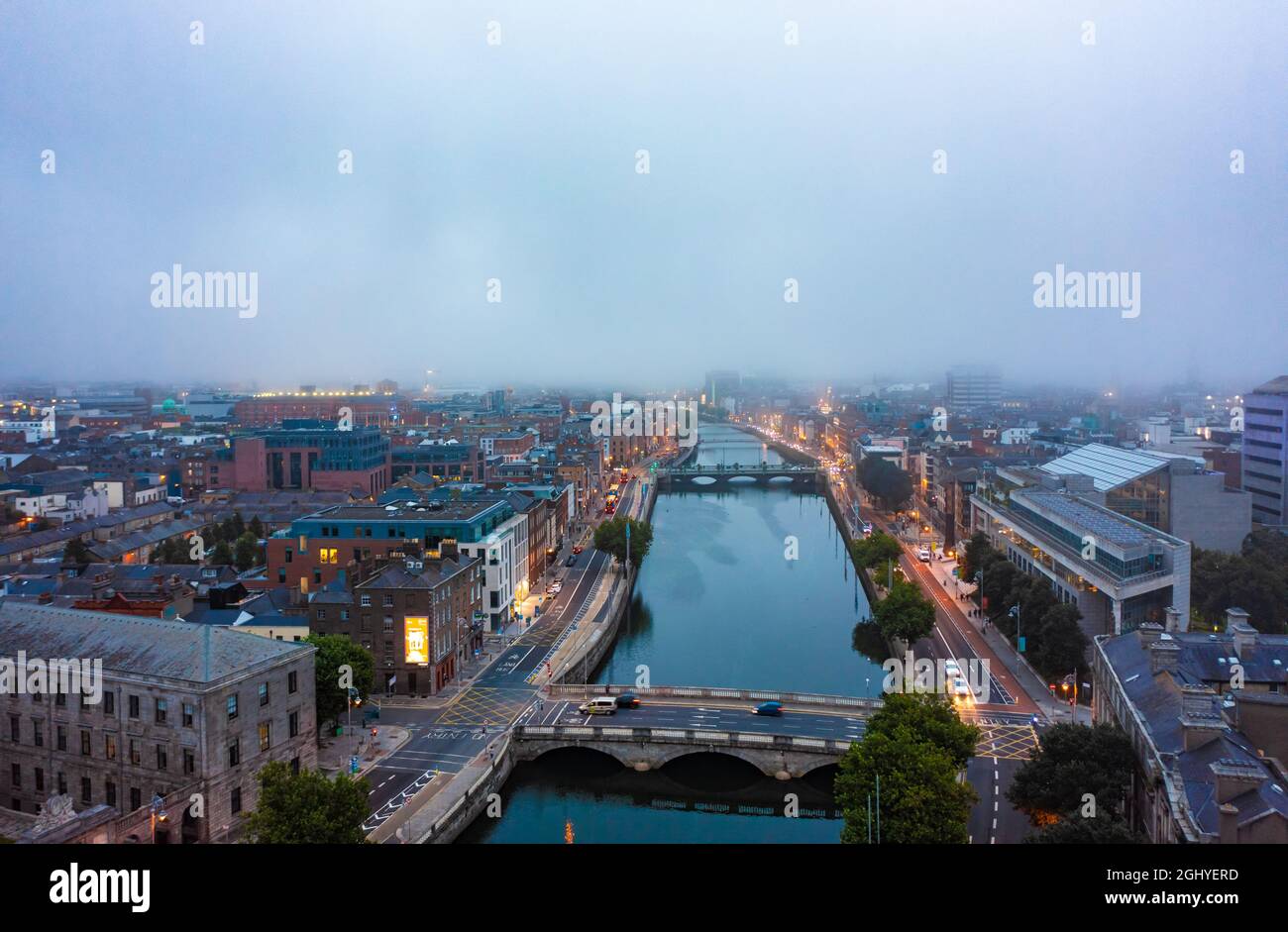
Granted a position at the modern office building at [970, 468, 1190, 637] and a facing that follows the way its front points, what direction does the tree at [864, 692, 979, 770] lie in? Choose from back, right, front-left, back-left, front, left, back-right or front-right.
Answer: front-left

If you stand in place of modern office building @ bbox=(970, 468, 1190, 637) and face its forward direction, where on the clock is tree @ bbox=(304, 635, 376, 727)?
The tree is roughly at 12 o'clock from the modern office building.

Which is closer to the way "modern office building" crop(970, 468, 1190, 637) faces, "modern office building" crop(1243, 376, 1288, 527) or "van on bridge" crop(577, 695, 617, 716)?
the van on bridge

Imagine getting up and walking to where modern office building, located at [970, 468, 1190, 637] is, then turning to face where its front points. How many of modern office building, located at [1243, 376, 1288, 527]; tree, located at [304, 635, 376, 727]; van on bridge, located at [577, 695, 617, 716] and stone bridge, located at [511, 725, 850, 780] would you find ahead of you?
3

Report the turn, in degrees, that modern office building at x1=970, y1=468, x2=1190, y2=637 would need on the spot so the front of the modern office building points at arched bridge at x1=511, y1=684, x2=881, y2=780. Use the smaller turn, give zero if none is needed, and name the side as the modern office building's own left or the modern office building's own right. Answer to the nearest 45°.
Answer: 0° — it already faces it

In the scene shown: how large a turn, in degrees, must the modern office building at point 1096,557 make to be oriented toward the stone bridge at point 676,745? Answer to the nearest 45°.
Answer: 0° — it already faces it

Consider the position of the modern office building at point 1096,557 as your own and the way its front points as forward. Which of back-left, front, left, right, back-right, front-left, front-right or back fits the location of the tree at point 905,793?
front-left

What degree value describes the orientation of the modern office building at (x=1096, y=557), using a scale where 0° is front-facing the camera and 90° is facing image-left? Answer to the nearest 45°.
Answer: approximately 45°

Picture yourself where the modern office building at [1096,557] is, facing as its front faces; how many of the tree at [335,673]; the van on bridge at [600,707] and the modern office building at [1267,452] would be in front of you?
2

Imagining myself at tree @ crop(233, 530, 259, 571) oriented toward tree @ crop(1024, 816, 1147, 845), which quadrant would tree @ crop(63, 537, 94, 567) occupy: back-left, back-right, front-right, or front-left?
back-right

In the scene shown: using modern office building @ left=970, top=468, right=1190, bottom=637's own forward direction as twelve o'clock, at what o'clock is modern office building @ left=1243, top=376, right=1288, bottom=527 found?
modern office building @ left=1243, top=376, right=1288, bottom=527 is roughly at 5 o'clock from modern office building @ left=970, top=468, right=1190, bottom=637.
